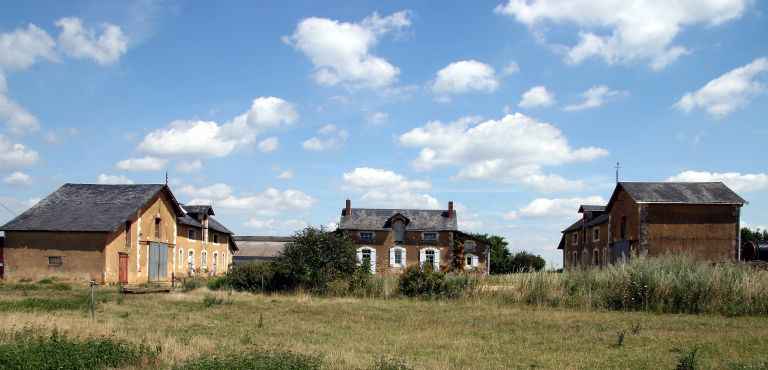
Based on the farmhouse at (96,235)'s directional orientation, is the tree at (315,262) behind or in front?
in front

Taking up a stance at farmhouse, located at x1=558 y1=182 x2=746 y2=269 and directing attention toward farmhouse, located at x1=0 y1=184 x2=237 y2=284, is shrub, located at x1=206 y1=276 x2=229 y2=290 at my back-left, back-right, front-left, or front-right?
front-left

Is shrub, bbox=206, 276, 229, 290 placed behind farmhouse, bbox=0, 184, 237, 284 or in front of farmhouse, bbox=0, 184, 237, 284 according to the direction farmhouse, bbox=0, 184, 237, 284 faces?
in front

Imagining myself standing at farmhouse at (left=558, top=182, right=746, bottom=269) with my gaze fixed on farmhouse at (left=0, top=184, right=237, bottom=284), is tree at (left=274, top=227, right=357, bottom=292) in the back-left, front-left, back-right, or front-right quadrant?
front-left

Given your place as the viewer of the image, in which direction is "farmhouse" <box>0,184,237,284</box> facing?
facing the viewer and to the right of the viewer

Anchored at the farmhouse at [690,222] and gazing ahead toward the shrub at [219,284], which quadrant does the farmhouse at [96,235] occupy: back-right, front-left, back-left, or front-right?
front-right

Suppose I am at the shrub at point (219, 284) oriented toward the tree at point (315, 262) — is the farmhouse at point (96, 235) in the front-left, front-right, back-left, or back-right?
back-left
